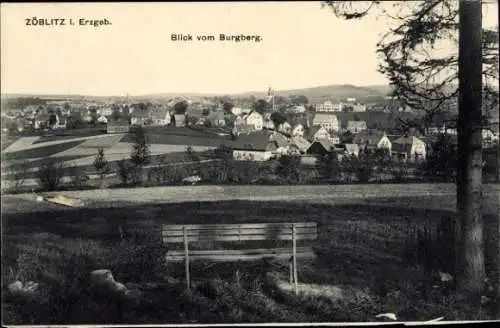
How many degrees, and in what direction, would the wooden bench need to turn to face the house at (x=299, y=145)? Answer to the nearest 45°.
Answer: approximately 45° to its right

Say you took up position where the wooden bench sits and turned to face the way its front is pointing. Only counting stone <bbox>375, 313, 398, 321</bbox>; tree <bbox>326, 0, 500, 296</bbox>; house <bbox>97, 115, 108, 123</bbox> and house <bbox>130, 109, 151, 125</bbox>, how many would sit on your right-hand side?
2

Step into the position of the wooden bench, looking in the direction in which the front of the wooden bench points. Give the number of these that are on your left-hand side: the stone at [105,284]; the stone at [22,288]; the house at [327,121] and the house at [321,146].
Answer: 2

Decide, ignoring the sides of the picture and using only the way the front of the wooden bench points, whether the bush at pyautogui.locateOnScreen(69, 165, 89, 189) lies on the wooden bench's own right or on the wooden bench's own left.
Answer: on the wooden bench's own left

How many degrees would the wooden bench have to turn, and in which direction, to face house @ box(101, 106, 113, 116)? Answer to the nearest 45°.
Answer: approximately 45° to its left

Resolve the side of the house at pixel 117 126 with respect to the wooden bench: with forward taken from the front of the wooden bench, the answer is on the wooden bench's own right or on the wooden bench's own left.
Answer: on the wooden bench's own left

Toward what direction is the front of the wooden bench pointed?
away from the camera

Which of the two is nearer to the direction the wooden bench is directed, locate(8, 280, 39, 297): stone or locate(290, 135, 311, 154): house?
the house

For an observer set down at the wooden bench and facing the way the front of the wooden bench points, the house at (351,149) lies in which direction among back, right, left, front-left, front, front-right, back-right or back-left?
front-right

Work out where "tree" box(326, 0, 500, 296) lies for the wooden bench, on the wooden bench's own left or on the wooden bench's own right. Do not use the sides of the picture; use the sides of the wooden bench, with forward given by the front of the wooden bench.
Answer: on the wooden bench's own right

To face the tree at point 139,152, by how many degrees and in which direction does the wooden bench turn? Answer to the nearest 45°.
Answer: approximately 45° to its left

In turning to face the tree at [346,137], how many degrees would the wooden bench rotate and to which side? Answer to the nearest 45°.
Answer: approximately 45° to its right

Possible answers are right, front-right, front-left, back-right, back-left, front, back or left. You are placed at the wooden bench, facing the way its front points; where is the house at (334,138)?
front-right

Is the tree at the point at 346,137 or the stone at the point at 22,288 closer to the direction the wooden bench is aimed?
the tree
